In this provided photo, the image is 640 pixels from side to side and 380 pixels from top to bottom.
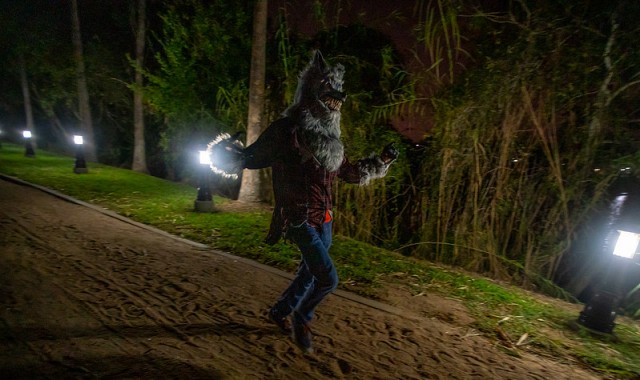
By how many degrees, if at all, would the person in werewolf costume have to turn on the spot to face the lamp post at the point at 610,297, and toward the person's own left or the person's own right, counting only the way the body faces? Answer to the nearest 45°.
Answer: approximately 45° to the person's own left

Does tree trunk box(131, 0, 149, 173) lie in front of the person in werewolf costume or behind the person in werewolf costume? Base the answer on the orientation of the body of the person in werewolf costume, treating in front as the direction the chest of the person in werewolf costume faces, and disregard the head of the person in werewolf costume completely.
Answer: behind

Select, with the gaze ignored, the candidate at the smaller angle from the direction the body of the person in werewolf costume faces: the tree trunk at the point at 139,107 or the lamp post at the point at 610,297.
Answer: the lamp post

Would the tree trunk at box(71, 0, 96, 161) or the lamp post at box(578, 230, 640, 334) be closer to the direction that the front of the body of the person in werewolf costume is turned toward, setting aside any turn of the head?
the lamp post

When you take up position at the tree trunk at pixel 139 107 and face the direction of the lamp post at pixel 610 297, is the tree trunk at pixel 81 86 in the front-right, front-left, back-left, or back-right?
back-right

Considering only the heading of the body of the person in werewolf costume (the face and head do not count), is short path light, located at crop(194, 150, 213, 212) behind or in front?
behind

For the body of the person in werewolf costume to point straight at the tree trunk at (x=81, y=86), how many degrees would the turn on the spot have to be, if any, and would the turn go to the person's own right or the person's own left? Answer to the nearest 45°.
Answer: approximately 180°

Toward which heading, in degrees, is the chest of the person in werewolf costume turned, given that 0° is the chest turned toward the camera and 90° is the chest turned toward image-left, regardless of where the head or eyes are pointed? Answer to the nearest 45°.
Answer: approximately 315°

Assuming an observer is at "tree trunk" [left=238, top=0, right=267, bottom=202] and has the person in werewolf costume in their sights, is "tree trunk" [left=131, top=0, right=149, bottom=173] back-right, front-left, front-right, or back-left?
back-right

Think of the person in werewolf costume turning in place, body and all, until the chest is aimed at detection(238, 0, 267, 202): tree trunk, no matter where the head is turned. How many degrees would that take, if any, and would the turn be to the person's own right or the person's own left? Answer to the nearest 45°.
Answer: approximately 135° to the person's own left
